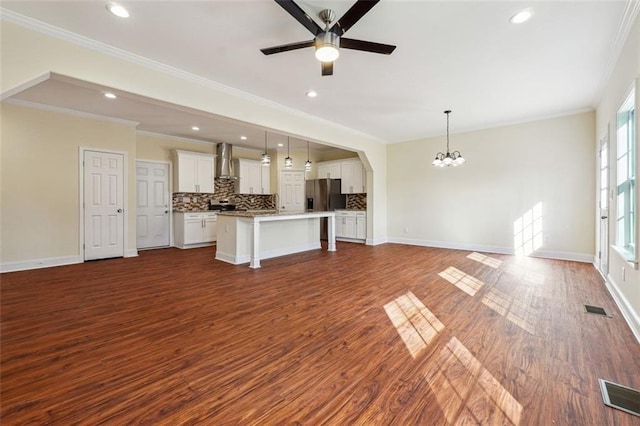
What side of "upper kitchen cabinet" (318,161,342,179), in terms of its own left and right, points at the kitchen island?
front

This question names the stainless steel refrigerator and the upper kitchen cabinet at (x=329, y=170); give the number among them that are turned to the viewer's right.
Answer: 0

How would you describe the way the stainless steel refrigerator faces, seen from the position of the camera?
facing the viewer and to the left of the viewer

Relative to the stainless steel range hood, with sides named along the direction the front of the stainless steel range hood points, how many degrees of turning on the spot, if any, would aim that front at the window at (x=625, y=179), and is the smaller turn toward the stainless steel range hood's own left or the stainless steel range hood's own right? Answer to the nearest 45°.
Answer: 0° — it already faces it

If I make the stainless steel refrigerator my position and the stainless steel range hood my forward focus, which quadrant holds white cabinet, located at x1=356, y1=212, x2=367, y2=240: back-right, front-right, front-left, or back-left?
back-left

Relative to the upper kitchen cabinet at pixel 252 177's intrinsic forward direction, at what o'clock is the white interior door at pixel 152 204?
The white interior door is roughly at 4 o'clock from the upper kitchen cabinet.

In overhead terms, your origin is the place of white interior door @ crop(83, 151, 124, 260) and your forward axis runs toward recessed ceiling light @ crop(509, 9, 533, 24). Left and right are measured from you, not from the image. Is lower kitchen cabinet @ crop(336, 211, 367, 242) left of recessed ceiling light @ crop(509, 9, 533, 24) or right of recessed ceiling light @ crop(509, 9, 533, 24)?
left

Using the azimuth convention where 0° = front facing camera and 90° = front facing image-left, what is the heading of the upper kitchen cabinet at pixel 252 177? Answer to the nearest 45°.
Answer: approximately 315°
